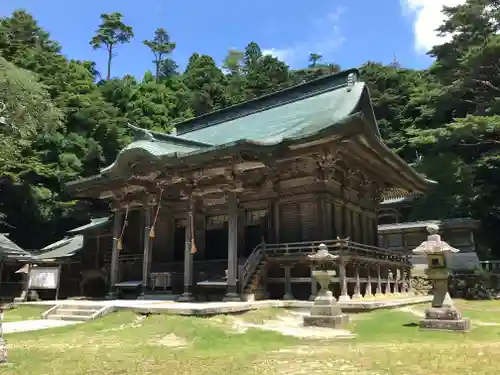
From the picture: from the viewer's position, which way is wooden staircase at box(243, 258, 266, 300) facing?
facing the viewer and to the left of the viewer

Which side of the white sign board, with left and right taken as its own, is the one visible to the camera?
front

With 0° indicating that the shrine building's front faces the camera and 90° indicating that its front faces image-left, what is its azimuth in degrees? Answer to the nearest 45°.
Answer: approximately 45°

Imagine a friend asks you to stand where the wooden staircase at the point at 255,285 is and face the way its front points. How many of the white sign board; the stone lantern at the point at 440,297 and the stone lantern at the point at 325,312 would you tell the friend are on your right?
1

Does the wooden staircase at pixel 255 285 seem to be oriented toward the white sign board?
no

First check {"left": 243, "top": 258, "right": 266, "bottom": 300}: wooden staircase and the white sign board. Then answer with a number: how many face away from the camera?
0

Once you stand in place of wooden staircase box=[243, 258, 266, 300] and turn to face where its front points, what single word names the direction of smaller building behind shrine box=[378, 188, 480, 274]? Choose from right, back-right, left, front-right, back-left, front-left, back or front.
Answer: back

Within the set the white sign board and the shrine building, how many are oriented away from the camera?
0

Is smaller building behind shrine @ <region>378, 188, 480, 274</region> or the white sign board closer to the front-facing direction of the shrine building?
the white sign board

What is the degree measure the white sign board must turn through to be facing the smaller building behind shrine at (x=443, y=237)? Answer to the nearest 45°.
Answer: approximately 90° to its left

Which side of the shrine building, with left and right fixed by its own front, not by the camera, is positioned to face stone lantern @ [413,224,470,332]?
left

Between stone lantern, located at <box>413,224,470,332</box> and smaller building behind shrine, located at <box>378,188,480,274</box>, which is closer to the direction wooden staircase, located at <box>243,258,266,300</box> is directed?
the stone lantern

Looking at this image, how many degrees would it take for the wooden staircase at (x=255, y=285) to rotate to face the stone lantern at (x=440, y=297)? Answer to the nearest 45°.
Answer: approximately 90° to its left
